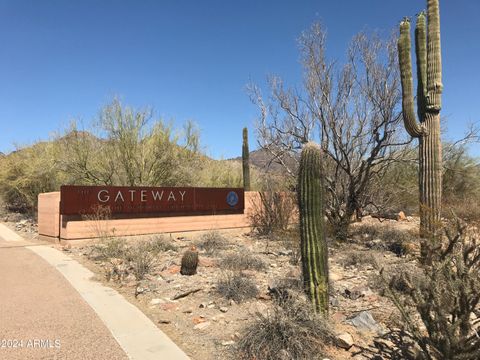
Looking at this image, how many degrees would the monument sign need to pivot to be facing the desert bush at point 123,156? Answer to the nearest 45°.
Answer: approximately 180°

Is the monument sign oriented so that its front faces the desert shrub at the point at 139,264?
yes

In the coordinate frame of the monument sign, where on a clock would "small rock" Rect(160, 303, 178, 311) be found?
The small rock is roughly at 12 o'clock from the monument sign.

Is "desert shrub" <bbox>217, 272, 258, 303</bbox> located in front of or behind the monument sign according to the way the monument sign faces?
in front

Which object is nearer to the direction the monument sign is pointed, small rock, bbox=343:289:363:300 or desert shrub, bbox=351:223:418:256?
the small rock

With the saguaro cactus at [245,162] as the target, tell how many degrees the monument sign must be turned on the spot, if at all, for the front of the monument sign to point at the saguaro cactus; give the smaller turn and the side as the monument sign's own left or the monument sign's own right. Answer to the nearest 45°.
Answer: approximately 135° to the monument sign's own left

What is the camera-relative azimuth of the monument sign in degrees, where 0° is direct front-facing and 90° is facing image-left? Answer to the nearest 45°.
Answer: approximately 0°

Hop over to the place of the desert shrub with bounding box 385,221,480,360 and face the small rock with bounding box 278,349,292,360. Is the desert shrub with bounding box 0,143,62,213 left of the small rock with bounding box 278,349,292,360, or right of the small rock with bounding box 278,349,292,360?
right

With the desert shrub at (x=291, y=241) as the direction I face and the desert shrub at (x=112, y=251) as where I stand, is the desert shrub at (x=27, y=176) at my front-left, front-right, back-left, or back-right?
back-left

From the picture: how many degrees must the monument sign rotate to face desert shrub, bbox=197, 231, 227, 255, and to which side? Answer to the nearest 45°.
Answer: approximately 45° to its left

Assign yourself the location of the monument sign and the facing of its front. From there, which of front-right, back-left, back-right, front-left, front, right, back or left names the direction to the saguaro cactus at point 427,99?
front-left

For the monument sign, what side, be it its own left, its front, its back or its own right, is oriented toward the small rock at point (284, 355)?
front

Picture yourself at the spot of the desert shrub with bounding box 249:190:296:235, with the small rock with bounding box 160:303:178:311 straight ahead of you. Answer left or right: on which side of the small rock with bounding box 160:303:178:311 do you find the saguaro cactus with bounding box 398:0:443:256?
left

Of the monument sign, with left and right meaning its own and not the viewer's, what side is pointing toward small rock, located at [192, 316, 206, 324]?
front

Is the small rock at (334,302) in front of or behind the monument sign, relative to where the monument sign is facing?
in front
